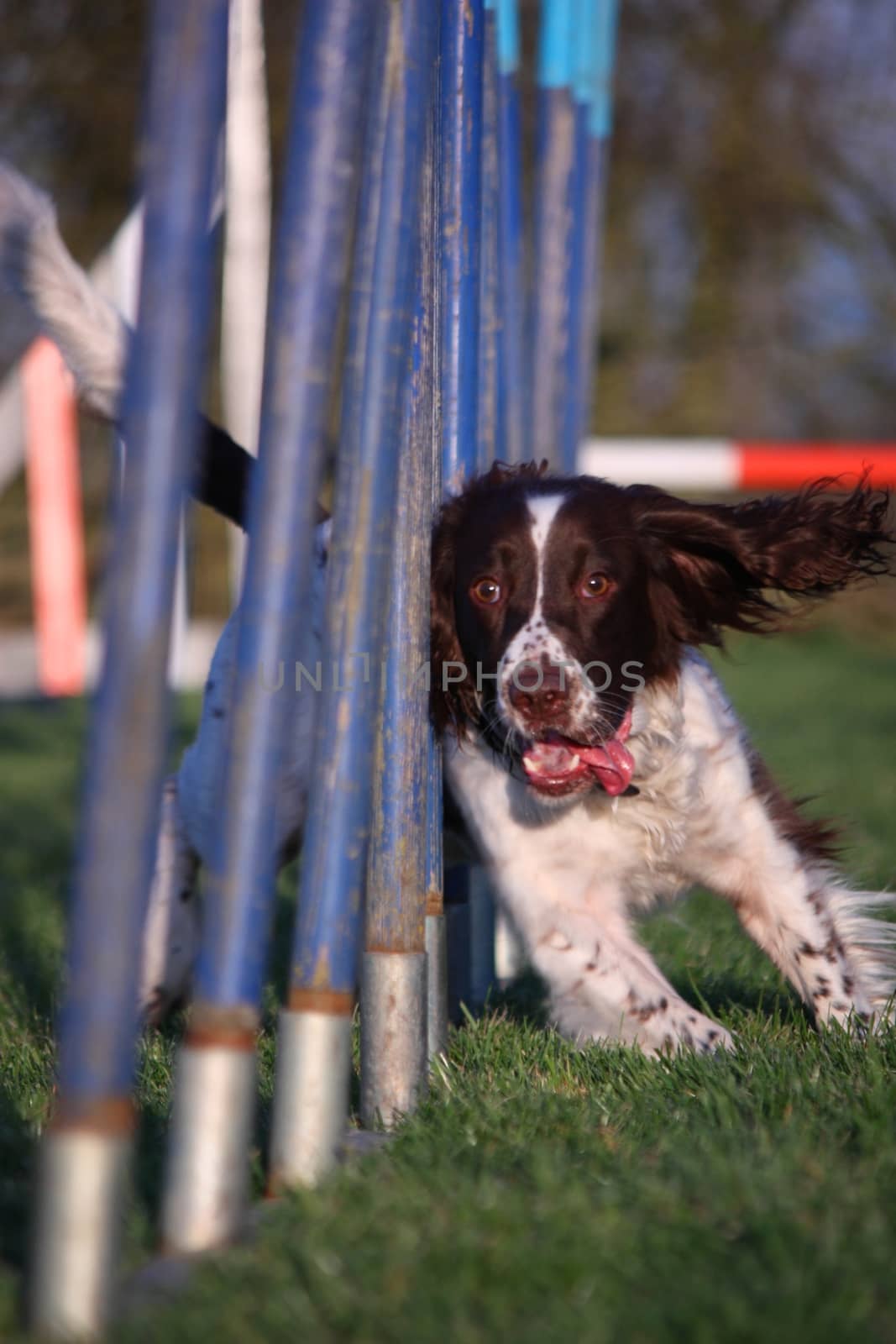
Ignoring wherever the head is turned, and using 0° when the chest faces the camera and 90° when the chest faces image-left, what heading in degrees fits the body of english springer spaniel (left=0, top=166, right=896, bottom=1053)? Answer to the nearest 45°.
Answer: approximately 0°

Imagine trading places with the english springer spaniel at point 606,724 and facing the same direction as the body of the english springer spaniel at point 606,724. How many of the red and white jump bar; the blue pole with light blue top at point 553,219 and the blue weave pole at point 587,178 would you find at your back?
3

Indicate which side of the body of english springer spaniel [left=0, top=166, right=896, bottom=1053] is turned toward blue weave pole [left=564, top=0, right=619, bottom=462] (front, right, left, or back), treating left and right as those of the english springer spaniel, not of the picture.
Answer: back

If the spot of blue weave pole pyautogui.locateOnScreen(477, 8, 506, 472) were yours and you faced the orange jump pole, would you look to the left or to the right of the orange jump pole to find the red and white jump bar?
right

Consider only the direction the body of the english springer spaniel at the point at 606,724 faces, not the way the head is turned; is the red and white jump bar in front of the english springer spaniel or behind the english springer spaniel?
behind

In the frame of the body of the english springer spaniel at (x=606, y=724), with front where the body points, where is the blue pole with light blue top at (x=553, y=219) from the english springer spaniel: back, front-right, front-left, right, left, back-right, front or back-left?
back
